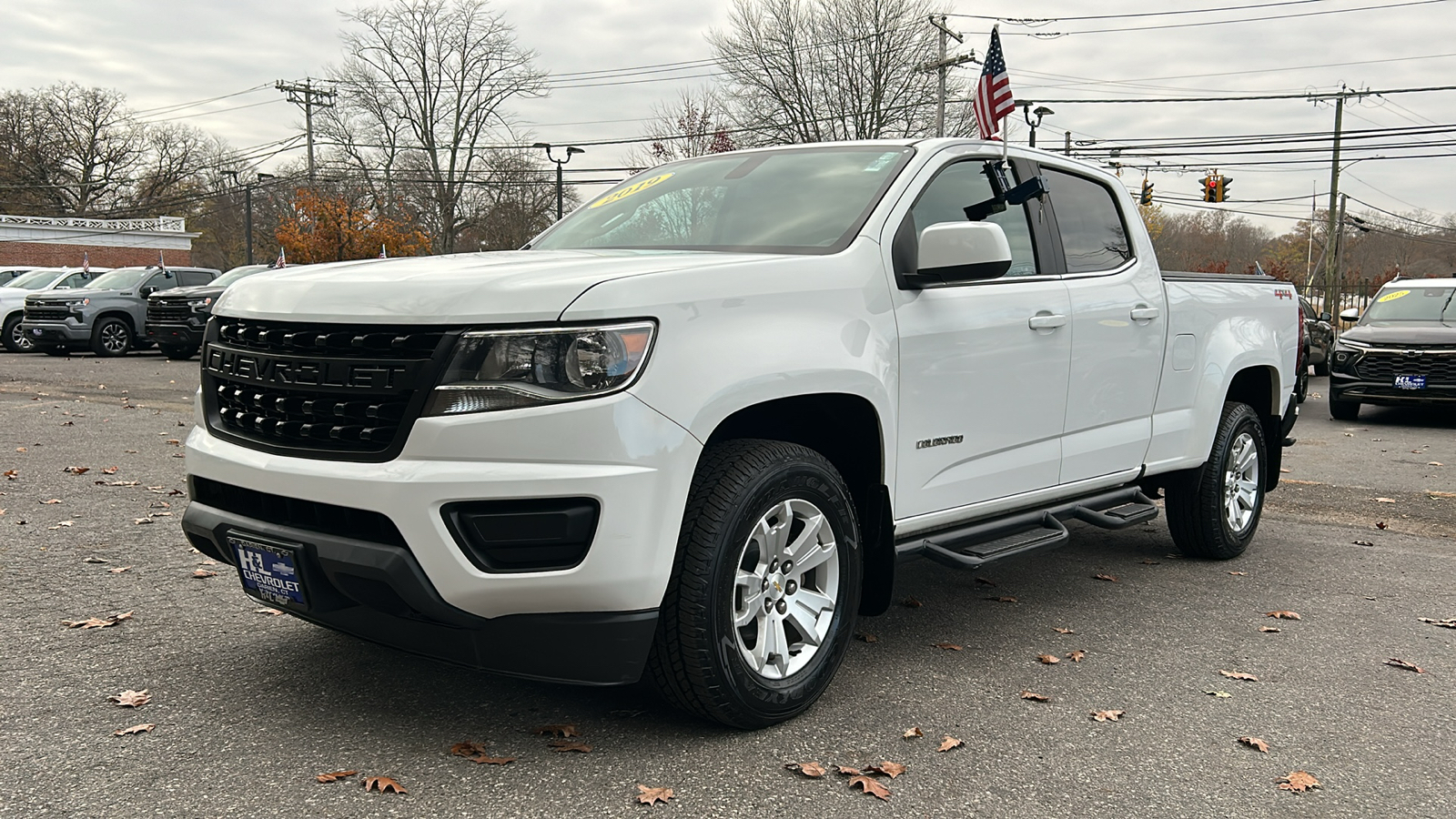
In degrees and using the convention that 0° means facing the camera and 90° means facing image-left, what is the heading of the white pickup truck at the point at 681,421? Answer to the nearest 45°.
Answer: approximately 45°

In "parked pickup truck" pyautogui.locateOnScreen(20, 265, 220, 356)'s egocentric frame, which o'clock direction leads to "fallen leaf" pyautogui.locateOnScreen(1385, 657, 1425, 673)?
The fallen leaf is roughly at 10 o'clock from the parked pickup truck.

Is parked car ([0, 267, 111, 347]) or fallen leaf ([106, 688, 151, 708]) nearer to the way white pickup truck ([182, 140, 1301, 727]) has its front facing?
the fallen leaf

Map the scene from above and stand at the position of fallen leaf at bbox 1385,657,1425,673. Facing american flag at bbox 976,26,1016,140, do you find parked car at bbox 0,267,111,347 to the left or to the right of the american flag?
left

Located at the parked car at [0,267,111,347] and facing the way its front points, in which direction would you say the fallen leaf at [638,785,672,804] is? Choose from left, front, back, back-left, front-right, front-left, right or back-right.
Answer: front-left

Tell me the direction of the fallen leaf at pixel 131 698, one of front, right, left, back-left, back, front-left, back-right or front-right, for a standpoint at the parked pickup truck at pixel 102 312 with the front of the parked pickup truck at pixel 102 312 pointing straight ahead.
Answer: front-left

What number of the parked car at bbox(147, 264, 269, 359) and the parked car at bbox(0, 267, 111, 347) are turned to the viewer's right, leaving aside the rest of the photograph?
0

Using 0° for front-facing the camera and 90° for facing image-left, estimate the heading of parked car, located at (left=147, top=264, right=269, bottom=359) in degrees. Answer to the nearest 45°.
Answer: approximately 45°
